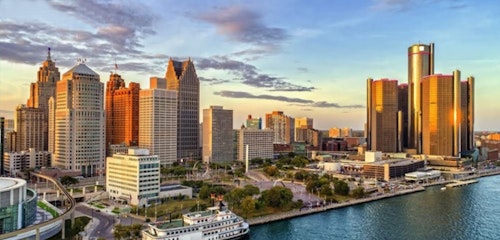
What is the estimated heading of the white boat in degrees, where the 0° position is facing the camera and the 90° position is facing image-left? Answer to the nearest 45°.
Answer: approximately 225°

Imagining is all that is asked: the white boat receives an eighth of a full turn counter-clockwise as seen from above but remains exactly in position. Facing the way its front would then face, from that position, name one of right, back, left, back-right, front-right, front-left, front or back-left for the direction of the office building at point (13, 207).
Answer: left
